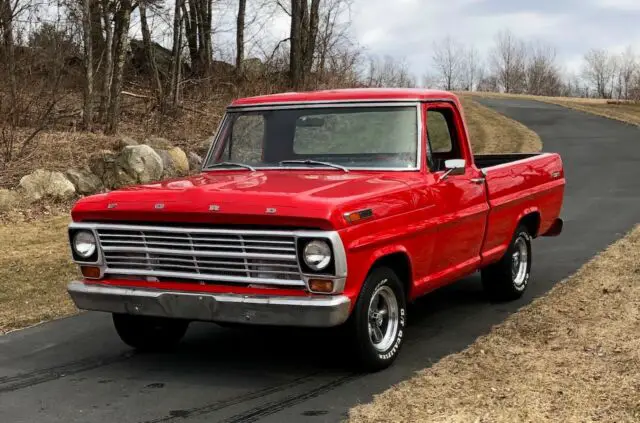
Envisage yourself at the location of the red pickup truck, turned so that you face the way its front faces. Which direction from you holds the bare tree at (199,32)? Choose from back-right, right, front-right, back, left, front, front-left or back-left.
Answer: back-right

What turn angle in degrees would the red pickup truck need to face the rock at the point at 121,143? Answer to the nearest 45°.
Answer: approximately 135° to its right

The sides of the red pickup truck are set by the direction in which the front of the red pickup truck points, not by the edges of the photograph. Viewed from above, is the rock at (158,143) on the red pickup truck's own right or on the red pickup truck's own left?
on the red pickup truck's own right

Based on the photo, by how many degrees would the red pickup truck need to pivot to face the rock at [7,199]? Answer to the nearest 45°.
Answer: approximately 90° to its right

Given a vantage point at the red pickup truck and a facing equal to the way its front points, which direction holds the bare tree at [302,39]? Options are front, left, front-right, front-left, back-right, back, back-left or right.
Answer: back-right

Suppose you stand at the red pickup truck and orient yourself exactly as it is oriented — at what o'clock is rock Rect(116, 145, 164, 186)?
The rock is roughly at 4 o'clock from the red pickup truck.

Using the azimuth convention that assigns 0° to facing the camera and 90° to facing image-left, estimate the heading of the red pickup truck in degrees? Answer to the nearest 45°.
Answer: approximately 45°

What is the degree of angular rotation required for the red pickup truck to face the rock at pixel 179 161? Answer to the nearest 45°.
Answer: approximately 135° to its right

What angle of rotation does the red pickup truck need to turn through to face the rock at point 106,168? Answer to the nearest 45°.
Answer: approximately 135° to its right

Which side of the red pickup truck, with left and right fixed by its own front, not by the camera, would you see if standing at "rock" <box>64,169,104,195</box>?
right

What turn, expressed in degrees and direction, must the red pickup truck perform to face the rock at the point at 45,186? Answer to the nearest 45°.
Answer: approximately 90° to its right

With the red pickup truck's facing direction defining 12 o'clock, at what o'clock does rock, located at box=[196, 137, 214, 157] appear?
The rock is roughly at 4 o'clock from the red pickup truck.
